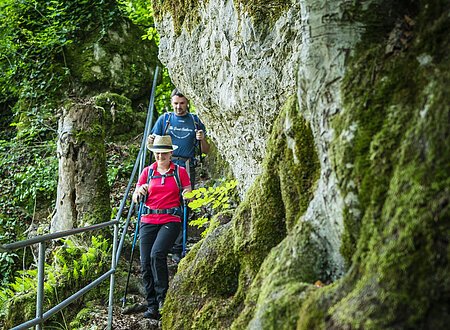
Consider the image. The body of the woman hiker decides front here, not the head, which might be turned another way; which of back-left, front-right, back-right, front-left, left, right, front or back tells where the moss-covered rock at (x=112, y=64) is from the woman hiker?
back

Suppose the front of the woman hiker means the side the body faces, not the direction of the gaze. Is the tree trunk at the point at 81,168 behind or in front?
behind

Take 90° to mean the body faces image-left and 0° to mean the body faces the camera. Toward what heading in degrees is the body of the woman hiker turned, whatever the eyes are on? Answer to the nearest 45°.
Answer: approximately 0°

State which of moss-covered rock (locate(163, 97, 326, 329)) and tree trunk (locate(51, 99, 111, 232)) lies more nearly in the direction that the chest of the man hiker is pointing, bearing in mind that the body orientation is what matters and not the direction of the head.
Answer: the moss-covered rock

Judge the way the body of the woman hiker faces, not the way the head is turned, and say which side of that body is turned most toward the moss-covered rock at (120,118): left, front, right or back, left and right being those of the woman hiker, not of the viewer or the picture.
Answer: back

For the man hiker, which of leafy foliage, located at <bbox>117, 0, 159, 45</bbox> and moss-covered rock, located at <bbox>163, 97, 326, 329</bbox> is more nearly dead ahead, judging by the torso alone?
the moss-covered rock

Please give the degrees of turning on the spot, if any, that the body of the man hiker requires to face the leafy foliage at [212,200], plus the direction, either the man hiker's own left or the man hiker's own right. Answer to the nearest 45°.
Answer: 0° — they already face it

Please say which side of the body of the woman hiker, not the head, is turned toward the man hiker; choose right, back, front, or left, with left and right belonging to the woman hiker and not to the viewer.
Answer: back

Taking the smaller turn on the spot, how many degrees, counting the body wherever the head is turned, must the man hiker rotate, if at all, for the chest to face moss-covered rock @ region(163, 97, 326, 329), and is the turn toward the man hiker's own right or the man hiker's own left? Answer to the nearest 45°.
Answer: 0° — they already face it

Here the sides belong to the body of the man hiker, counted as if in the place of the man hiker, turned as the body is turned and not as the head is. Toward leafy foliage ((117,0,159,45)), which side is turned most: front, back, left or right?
back

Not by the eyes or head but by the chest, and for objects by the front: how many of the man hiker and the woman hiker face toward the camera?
2
